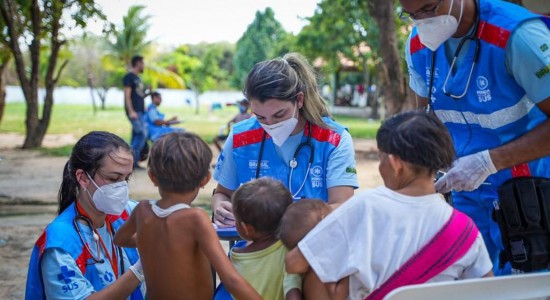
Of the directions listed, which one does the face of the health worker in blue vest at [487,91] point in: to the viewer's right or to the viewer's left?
to the viewer's left

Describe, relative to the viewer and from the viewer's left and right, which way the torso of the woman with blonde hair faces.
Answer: facing the viewer

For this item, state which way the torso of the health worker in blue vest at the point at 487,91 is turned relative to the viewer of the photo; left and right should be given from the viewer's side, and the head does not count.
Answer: facing the viewer and to the left of the viewer

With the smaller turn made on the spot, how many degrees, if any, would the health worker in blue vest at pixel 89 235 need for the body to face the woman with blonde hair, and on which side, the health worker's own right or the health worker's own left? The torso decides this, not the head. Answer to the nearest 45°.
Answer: approximately 45° to the health worker's own left

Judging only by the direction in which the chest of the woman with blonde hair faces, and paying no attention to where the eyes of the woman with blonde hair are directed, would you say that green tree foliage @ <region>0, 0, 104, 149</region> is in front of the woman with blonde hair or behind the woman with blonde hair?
behind

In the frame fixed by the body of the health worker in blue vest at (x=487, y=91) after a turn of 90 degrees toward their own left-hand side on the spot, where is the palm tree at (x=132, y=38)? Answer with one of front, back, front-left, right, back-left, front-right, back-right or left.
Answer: back

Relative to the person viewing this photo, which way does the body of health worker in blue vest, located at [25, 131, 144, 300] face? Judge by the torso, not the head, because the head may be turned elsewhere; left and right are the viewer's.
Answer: facing the viewer and to the right of the viewer

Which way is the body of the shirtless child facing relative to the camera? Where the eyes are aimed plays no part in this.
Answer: away from the camera

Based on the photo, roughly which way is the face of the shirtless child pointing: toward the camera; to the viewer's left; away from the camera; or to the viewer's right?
away from the camera

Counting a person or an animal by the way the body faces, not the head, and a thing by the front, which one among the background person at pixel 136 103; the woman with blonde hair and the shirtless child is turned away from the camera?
the shirtless child

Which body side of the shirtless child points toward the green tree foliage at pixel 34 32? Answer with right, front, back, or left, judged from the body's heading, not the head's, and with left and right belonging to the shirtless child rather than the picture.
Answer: front
